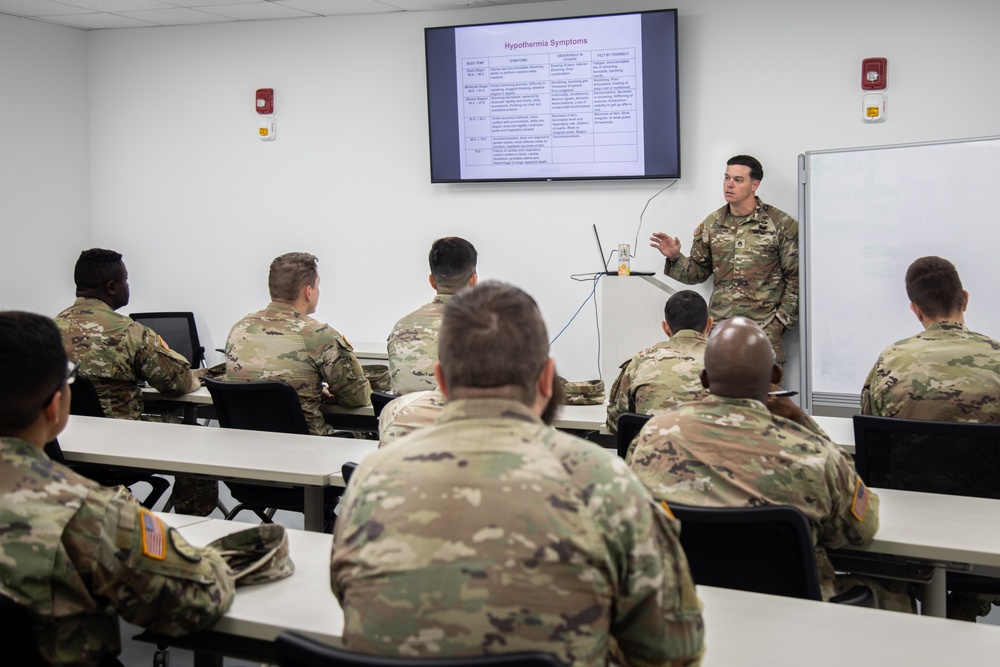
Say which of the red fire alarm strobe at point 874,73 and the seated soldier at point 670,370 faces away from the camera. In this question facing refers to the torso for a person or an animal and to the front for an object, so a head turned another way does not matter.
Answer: the seated soldier

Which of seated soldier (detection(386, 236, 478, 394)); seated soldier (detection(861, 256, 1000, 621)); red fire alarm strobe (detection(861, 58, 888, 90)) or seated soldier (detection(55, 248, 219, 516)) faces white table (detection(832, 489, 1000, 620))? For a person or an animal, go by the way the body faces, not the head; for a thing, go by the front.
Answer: the red fire alarm strobe

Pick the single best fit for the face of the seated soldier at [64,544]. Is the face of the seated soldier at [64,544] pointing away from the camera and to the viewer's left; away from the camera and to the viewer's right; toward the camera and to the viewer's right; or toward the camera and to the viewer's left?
away from the camera and to the viewer's right

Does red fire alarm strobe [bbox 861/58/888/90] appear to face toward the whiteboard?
yes

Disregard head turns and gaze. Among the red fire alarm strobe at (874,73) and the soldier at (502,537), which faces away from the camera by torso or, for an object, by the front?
the soldier

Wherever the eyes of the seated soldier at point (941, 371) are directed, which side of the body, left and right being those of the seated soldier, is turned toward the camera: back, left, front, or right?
back

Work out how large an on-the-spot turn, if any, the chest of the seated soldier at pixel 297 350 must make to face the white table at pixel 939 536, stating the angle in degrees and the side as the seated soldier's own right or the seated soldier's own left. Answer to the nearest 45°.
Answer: approximately 90° to the seated soldier's own right

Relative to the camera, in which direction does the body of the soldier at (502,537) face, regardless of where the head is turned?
away from the camera

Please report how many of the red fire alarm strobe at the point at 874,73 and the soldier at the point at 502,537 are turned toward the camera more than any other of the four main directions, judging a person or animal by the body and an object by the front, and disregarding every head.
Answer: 1

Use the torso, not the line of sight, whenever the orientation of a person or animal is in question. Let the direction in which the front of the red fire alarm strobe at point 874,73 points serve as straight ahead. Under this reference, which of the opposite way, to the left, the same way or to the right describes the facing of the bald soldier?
the opposite way

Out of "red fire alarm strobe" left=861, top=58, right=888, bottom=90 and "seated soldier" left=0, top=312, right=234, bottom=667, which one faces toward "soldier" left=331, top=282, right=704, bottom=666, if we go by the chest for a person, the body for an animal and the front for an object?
the red fire alarm strobe

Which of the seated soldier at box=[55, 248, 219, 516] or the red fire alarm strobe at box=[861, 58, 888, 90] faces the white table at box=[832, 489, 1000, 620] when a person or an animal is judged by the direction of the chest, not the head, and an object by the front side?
the red fire alarm strobe

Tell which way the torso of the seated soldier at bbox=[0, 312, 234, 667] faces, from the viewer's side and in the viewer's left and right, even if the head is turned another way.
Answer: facing away from the viewer and to the right of the viewer

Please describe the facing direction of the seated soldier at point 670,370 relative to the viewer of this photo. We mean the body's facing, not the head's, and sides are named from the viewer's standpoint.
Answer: facing away from the viewer

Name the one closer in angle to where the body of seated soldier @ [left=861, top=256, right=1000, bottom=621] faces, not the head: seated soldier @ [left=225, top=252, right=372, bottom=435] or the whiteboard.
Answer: the whiteboard

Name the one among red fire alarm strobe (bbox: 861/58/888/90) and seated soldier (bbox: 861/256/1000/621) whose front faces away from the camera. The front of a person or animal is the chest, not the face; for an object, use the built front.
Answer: the seated soldier
